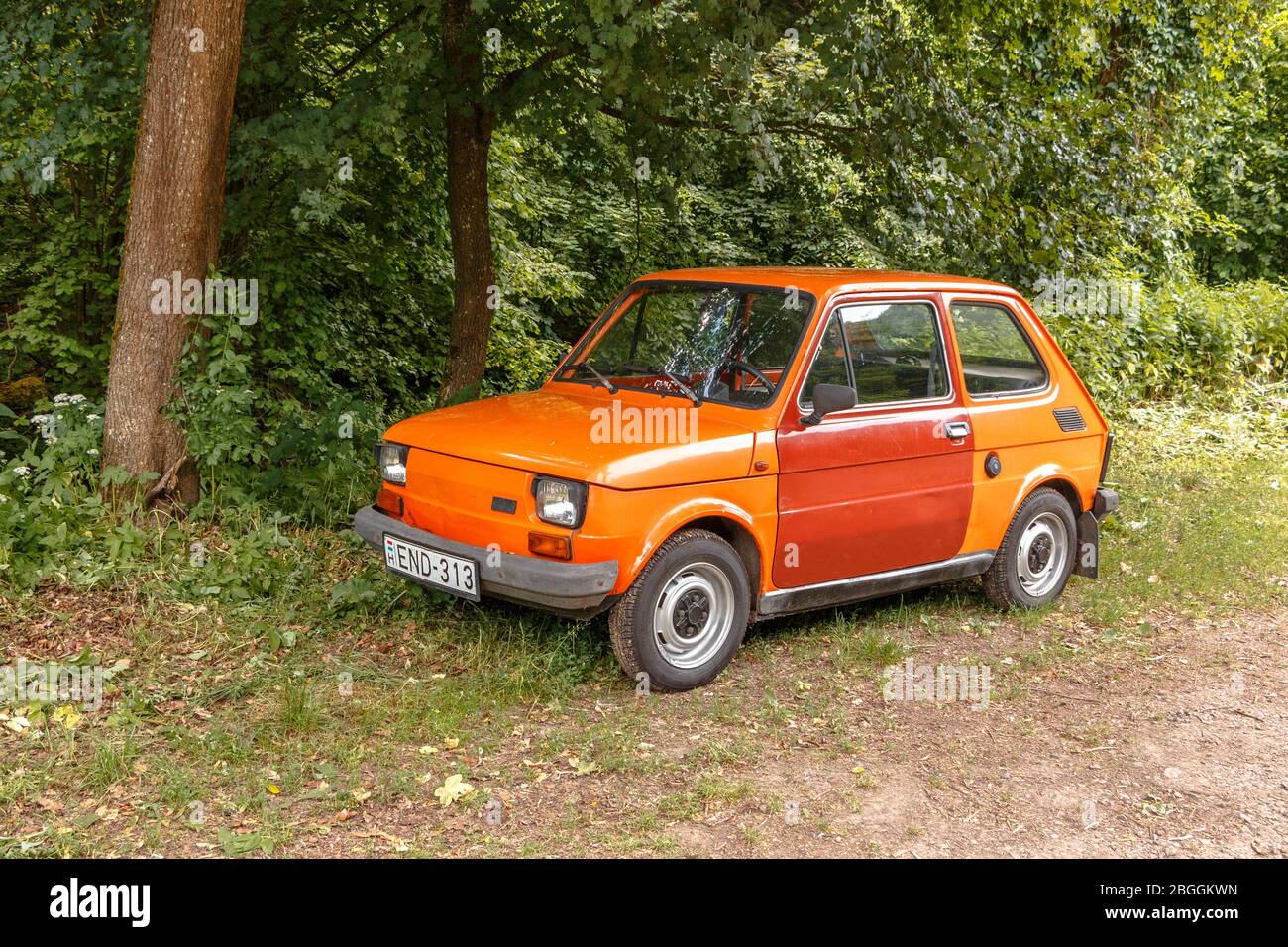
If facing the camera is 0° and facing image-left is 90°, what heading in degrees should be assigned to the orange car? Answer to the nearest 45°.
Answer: approximately 45°
